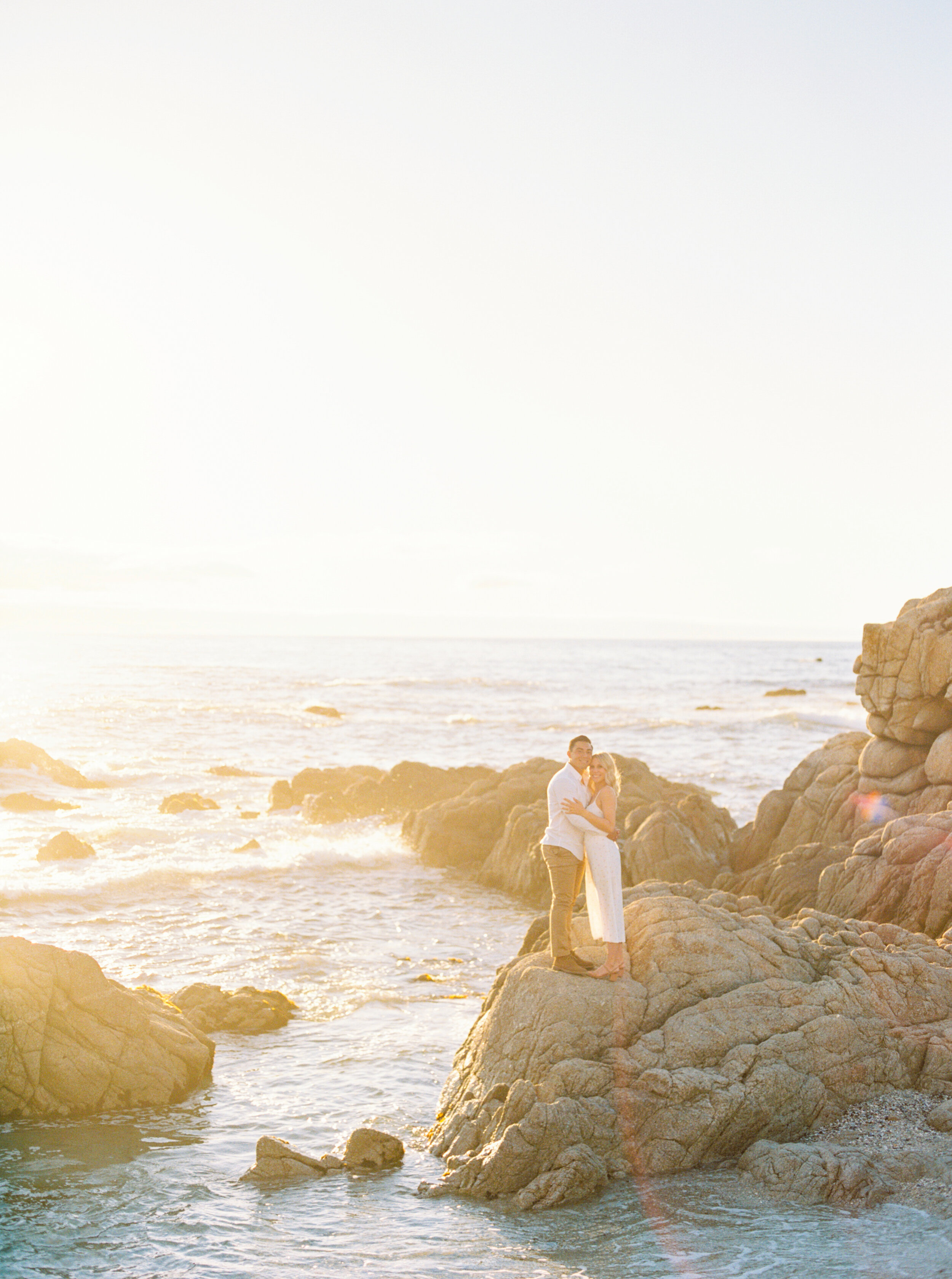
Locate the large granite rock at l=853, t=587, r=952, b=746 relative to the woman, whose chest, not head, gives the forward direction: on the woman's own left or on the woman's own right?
on the woman's own right

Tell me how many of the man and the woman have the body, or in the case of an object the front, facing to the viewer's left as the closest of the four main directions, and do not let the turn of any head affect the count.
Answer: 1

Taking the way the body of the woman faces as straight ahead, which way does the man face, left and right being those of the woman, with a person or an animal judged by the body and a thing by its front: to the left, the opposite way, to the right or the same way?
the opposite way

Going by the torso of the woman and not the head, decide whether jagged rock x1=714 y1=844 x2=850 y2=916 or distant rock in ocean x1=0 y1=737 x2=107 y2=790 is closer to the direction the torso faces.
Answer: the distant rock in ocean

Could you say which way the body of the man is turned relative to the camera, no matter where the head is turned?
to the viewer's right

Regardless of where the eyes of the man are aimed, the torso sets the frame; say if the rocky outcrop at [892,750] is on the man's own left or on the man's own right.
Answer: on the man's own left

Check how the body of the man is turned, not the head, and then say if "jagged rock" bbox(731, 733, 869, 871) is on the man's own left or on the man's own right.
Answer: on the man's own left

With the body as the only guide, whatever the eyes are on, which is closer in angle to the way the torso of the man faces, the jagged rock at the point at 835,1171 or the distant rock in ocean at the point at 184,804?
the jagged rock

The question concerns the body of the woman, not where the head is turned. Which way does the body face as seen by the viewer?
to the viewer's left
